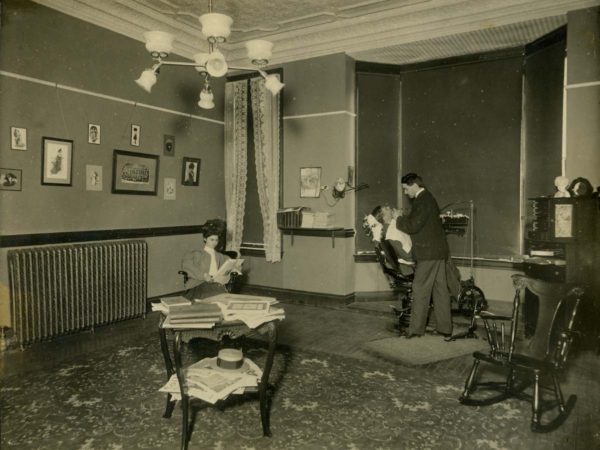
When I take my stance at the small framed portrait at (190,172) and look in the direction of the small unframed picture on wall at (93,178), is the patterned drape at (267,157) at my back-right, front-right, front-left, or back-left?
back-left

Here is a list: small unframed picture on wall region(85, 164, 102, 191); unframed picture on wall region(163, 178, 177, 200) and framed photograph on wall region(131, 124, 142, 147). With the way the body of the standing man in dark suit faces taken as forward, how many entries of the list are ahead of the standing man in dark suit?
3

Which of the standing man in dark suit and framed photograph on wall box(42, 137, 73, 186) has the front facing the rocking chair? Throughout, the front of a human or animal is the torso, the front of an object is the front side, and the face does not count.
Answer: the framed photograph on wall

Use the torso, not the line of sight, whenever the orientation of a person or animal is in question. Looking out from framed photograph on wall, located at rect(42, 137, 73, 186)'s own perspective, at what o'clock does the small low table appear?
The small low table is roughly at 1 o'clock from the framed photograph on wall.

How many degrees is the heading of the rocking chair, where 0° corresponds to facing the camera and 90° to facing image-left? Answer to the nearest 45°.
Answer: approximately 45°

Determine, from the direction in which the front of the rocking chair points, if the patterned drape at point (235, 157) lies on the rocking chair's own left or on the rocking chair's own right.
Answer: on the rocking chair's own right

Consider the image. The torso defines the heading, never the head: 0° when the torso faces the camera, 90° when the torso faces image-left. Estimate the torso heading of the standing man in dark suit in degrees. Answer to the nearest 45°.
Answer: approximately 90°

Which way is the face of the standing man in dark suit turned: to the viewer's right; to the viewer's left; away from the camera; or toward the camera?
to the viewer's left

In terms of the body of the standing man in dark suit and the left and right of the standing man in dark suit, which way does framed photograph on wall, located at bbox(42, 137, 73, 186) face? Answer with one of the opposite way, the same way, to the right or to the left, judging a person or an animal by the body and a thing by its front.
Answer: the opposite way

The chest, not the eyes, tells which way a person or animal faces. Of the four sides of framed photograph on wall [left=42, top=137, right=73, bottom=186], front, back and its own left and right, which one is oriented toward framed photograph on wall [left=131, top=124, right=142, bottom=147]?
left

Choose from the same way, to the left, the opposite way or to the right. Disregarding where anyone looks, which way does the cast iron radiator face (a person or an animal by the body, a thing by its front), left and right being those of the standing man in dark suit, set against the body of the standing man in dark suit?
the opposite way
